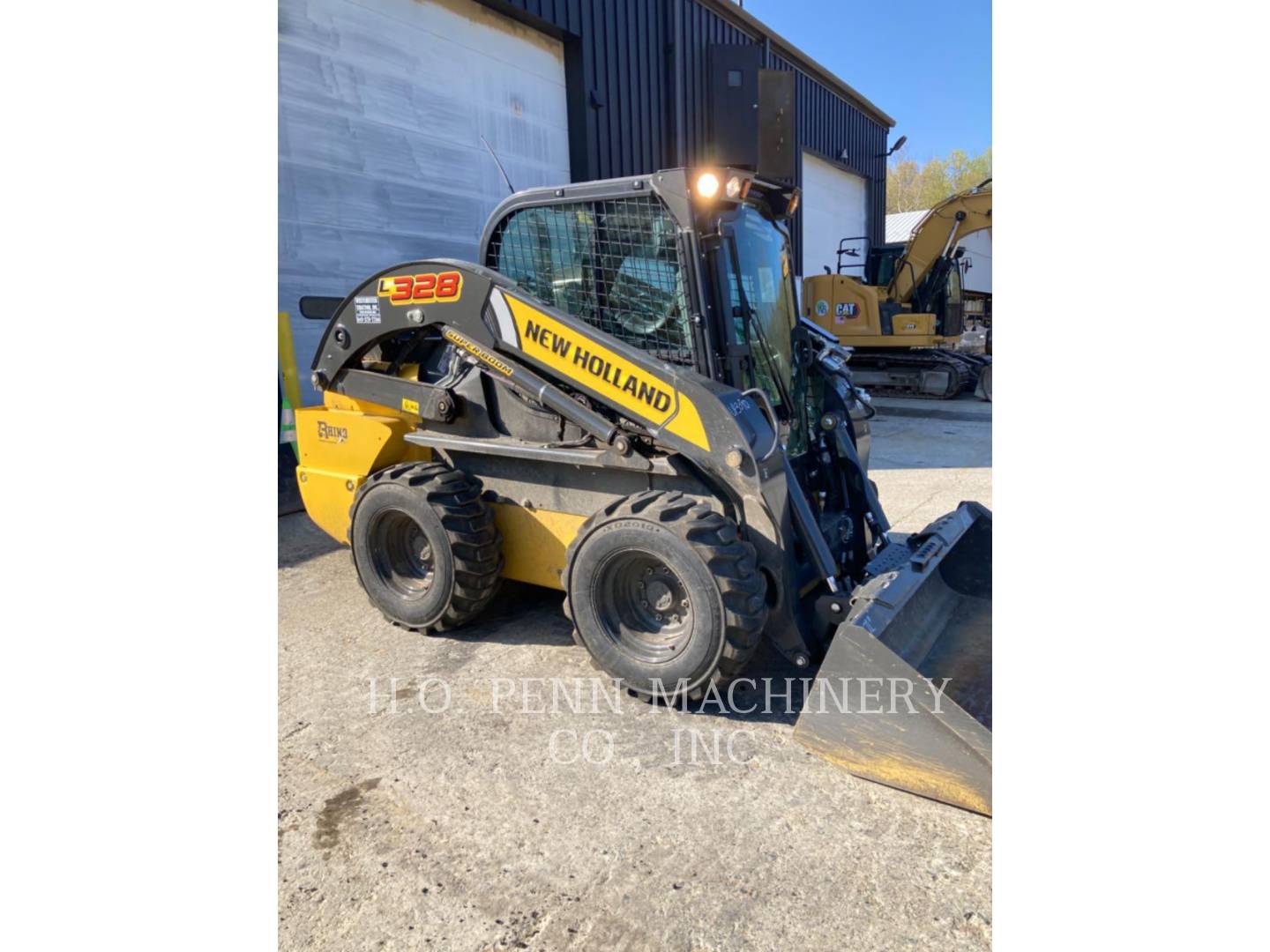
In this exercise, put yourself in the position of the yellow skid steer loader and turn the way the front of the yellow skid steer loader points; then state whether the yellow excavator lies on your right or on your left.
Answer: on your left

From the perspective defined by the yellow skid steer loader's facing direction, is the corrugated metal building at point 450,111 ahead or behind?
behind

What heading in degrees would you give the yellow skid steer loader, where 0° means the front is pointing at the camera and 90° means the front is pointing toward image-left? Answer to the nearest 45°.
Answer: approximately 315°

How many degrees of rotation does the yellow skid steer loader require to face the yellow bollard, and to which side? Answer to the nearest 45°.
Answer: approximately 180°
